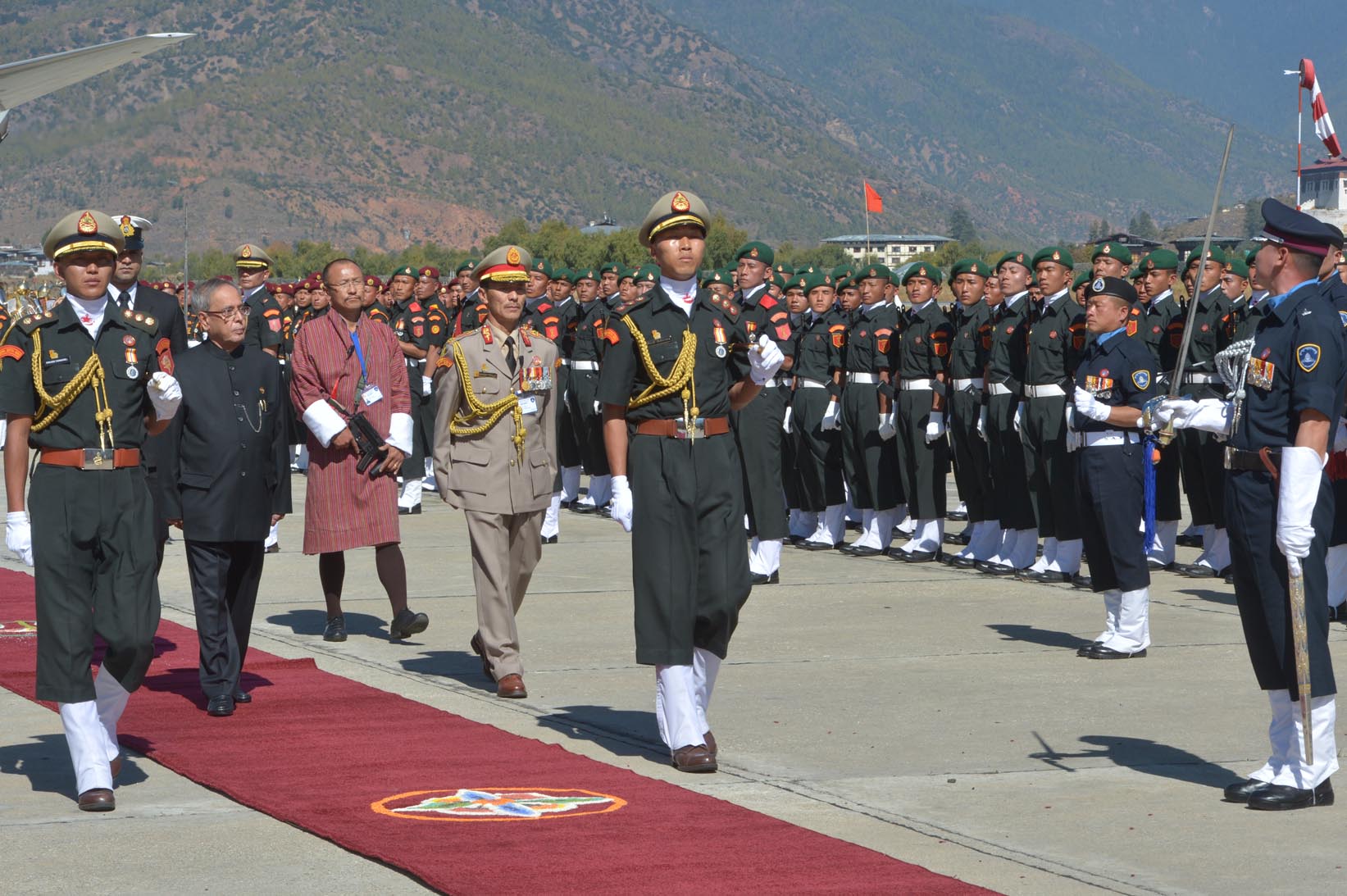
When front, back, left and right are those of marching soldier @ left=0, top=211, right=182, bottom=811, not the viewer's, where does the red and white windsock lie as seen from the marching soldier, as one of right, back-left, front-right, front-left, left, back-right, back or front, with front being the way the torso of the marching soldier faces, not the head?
back-left

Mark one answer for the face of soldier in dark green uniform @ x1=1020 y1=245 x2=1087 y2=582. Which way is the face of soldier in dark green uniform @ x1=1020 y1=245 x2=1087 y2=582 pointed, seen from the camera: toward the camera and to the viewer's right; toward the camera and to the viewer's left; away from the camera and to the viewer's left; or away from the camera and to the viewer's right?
toward the camera and to the viewer's left

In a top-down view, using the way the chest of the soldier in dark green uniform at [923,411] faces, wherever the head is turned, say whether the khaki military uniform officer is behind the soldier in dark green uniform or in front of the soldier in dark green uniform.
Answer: in front

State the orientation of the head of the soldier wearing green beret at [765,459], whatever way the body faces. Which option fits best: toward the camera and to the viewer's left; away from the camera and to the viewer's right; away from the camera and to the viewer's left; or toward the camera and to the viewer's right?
toward the camera and to the viewer's left

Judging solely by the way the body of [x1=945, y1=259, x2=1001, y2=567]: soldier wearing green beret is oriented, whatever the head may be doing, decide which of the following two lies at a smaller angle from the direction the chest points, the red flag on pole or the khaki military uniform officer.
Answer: the khaki military uniform officer

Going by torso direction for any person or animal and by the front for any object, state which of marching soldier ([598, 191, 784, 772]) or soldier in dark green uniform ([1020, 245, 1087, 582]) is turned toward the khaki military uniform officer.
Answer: the soldier in dark green uniform

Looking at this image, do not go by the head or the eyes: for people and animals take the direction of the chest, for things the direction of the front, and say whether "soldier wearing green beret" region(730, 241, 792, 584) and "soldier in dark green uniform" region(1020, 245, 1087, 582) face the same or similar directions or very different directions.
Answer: same or similar directions

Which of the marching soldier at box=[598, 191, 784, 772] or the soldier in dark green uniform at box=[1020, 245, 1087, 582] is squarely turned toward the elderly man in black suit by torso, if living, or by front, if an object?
the soldier in dark green uniform

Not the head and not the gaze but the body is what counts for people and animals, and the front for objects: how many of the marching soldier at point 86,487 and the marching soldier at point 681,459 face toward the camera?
2

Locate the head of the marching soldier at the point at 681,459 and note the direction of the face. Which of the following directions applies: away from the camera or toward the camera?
toward the camera

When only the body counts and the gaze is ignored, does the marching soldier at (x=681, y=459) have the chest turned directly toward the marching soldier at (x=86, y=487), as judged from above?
no

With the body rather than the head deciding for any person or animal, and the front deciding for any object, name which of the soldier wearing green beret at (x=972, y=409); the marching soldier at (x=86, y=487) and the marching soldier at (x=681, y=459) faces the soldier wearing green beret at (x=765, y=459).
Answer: the soldier wearing green beret at (x=972, y=409)

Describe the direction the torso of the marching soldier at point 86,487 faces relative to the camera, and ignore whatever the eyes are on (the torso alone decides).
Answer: toward the camera

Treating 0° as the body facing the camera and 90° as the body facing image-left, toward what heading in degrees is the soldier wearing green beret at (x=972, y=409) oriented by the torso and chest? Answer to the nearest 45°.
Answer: approximately 45°

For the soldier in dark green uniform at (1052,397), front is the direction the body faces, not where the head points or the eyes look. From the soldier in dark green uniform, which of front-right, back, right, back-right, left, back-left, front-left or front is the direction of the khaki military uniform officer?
front

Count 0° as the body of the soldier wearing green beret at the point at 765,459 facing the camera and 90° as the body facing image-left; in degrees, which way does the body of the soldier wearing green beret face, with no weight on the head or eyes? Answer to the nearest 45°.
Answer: approximately 45°

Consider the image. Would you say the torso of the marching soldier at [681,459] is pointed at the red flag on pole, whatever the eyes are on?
no

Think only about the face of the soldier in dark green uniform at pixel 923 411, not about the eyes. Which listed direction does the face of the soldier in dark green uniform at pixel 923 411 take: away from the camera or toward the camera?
toward the camera

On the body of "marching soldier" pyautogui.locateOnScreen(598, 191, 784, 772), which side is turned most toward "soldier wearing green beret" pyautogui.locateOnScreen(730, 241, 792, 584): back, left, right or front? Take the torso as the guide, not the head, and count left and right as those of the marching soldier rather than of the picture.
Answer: back

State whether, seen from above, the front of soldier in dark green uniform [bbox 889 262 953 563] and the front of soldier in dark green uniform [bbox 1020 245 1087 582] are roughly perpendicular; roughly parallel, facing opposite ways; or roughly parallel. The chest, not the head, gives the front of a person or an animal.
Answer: roughly parallel
